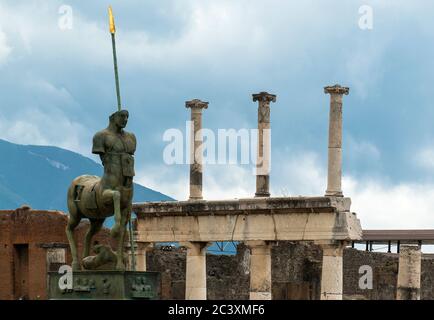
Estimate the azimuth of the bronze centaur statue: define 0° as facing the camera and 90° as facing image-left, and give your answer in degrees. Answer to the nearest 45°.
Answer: approximately 315°

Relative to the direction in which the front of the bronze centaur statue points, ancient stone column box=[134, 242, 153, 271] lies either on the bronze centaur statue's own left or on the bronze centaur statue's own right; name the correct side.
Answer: on the bronze centaur statue's own left

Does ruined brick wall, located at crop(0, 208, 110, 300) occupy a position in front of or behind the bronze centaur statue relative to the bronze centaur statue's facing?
behind

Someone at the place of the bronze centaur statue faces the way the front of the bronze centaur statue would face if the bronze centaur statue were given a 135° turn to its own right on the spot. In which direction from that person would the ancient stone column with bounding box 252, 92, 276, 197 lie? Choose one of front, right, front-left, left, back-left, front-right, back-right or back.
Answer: right

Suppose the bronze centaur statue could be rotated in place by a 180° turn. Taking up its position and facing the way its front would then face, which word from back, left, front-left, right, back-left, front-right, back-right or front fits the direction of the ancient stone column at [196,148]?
front-right
